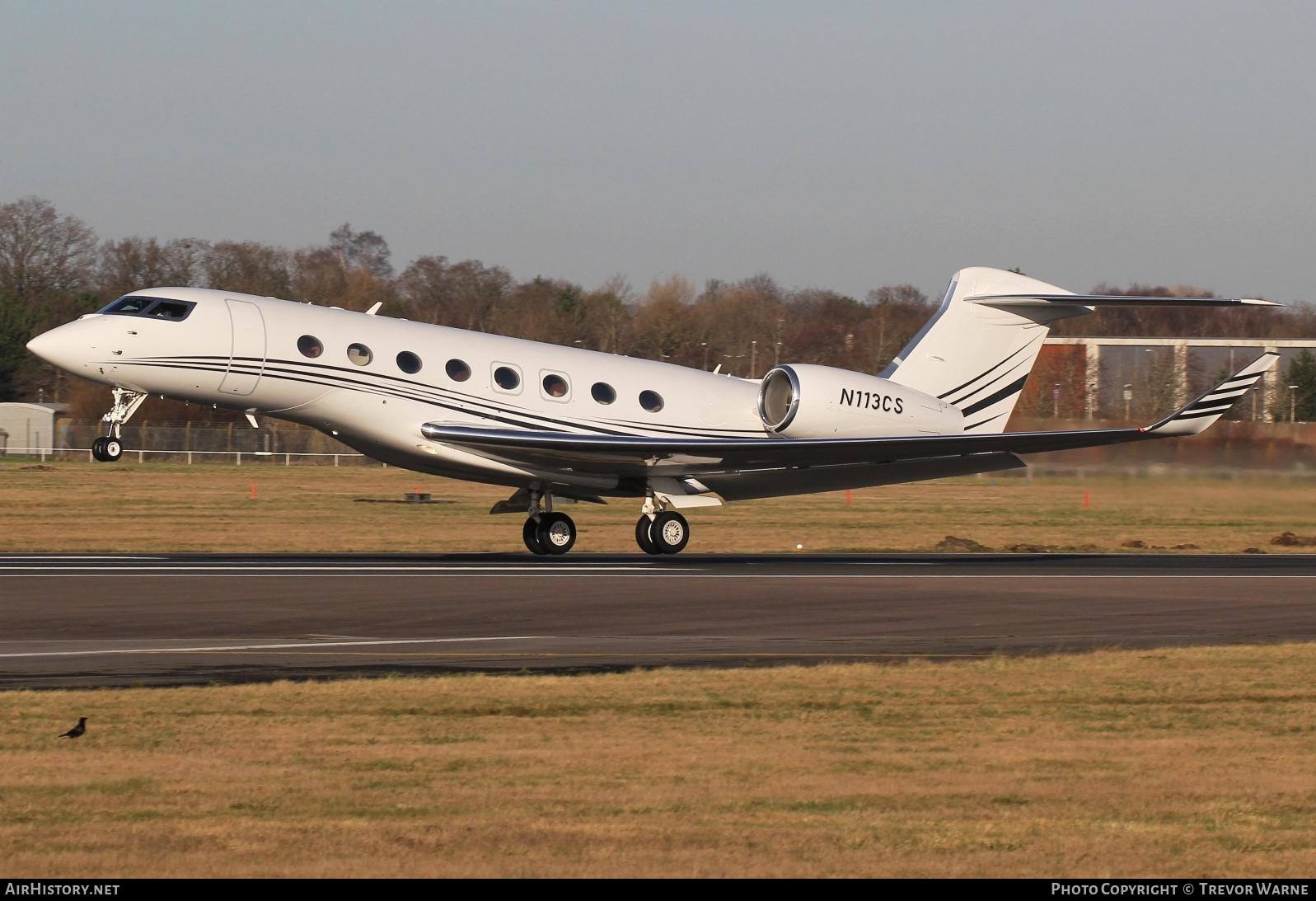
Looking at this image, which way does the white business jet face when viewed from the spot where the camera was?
facing the viewer and to the left of the viewer
